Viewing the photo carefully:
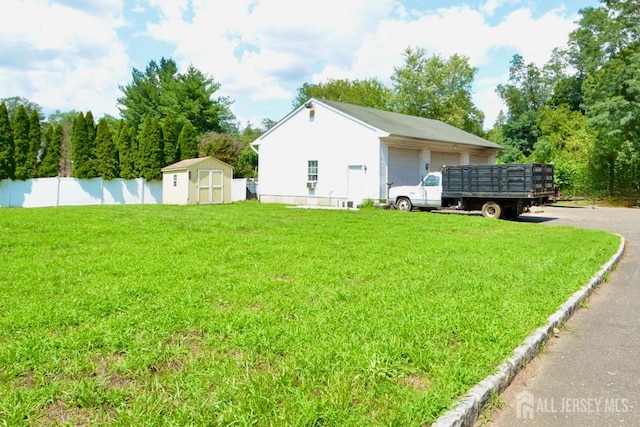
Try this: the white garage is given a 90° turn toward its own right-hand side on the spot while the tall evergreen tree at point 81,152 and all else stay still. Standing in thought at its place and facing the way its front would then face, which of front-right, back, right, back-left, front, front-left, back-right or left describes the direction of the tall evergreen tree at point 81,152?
front-right

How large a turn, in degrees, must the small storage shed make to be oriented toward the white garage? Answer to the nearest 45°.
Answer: approximately 45° to its left

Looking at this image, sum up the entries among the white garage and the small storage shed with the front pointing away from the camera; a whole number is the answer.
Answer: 0

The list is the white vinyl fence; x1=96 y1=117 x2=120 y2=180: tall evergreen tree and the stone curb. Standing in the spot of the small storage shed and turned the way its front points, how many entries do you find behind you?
2

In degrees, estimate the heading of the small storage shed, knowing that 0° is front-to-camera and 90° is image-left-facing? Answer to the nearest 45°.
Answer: approximately 315°

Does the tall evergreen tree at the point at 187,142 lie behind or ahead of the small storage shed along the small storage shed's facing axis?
behind

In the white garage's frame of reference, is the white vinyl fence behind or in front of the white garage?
behind

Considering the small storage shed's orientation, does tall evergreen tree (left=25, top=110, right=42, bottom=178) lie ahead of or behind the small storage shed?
behind

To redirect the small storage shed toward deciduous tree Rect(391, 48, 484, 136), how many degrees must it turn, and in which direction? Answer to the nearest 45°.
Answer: approximately 90° to its left

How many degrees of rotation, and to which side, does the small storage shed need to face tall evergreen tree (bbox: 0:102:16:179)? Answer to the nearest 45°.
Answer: approximately 135° to its right
